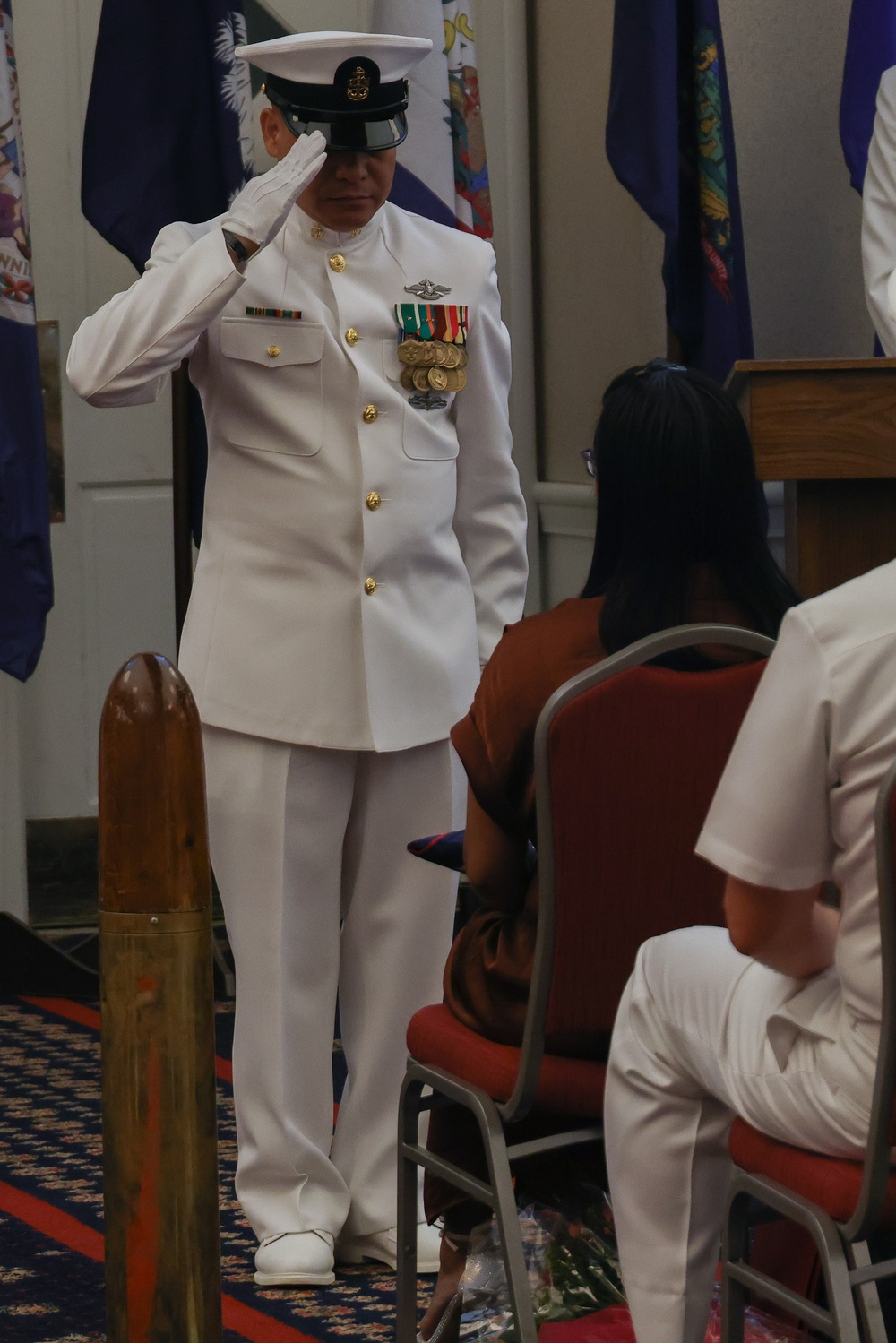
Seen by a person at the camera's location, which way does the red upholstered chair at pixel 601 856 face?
facing away from the viewer and to the left of the viewer

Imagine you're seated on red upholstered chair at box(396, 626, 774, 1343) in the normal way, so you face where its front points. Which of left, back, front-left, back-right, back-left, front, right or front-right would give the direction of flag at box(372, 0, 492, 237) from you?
front-right

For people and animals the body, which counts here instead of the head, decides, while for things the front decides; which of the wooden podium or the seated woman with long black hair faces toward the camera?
the wooden podium

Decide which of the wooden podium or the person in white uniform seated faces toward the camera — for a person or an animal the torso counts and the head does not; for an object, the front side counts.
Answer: the wooden podium

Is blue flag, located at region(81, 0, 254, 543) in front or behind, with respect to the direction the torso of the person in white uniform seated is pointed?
in front

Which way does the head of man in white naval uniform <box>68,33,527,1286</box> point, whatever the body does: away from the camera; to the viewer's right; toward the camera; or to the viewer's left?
toward the camera

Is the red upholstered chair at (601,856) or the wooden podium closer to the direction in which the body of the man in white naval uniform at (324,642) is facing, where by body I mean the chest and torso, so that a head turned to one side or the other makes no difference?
the red upholstered chair

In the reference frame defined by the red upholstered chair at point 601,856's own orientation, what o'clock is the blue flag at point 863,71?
The blue flag is roughly at 2 o'clock from the red upholstered chair.

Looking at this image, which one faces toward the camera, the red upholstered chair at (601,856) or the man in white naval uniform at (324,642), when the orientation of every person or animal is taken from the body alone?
the man in white naval uniform

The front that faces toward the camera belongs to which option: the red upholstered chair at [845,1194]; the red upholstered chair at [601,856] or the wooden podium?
the wooden podium

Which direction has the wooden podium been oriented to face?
toward the camera

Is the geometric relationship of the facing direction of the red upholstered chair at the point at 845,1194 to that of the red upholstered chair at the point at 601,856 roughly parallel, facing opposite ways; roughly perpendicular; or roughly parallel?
roughly parallel

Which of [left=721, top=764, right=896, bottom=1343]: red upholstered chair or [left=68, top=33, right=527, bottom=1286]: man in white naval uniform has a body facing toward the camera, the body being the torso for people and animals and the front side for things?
the man in white naval uniform

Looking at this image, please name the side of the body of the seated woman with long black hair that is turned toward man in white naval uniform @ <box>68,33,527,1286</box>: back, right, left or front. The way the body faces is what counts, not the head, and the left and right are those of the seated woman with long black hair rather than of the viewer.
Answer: front

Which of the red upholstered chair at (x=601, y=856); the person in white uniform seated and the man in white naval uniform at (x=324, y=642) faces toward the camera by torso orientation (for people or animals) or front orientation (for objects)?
the man in white naval uniform

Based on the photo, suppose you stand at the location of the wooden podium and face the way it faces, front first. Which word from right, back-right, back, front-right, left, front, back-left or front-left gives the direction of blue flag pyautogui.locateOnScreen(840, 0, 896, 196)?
back

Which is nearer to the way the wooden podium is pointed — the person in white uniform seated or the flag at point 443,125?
the person in white uniform seated

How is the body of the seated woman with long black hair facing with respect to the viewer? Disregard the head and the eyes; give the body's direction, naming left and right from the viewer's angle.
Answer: facing away from the viewer and to the left of the viewer
